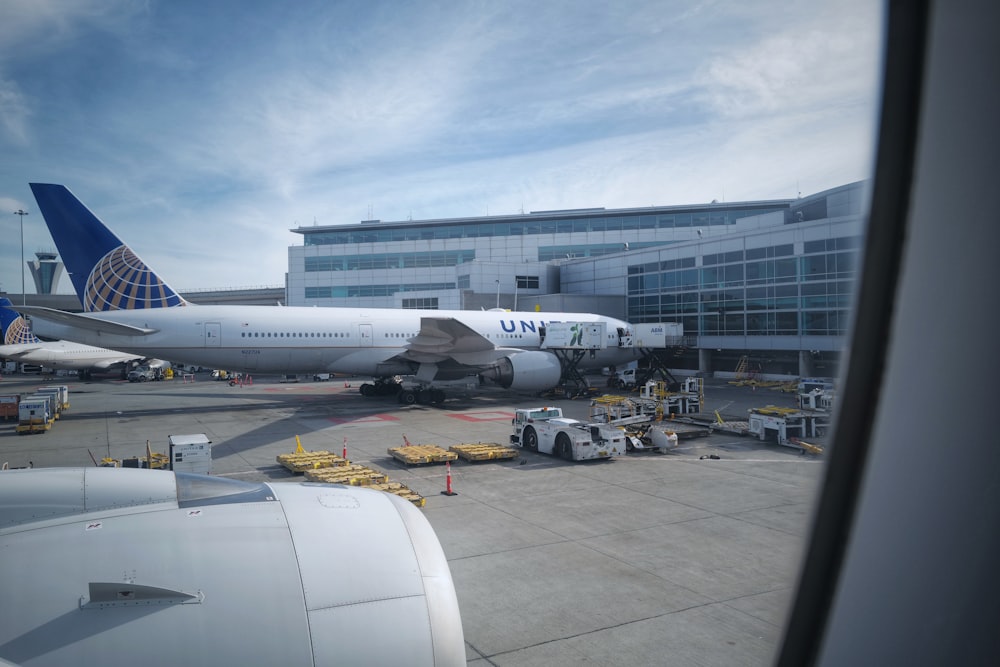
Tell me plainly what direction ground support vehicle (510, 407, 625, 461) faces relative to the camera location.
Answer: facing away from the viewer and to the left of the viewer

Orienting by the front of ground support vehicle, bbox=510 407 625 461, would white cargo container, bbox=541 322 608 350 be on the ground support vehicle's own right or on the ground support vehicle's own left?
on the ground support vehicle's own right

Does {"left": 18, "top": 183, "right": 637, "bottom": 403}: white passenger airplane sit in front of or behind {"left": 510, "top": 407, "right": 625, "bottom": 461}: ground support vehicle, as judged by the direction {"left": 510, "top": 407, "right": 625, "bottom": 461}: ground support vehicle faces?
in front

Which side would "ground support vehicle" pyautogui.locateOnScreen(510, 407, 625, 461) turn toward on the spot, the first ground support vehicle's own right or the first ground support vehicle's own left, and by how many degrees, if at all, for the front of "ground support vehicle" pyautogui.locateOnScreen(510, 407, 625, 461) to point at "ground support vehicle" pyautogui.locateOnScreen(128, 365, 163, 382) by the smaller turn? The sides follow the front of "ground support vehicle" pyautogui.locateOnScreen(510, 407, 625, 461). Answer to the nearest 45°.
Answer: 0° — it already faces it

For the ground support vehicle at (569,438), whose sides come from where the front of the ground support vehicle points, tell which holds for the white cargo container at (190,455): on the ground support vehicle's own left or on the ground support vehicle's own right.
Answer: on the ground support vehicle's own left

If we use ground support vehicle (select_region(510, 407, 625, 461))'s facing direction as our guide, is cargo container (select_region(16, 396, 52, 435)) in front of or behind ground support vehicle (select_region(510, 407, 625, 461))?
in front

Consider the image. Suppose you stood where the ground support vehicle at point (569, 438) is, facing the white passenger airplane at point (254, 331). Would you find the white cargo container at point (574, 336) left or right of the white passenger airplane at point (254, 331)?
right

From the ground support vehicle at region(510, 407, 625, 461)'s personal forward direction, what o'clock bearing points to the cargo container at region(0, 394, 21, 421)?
The cargo container is roughly at 11 o'clock from the ground support vehicle.
